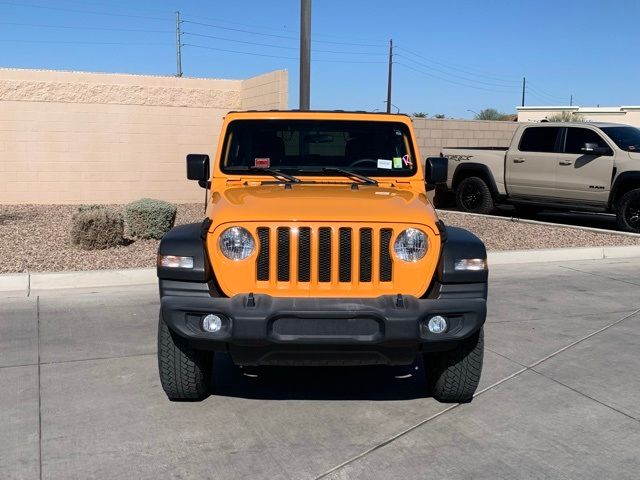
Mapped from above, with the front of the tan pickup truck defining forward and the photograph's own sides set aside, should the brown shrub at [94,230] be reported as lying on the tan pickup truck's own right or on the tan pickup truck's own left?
on the tan pickup truck's own right

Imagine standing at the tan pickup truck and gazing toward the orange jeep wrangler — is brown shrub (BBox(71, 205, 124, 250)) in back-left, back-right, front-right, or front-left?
front-right

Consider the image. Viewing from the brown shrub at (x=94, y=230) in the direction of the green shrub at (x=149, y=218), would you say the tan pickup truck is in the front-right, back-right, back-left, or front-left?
front-right

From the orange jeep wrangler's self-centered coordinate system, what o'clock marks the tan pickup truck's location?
The tan pickup truck is roughly at 7 o'clock from the orange jeep wrangler.

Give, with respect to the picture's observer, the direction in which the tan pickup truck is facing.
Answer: facing the viewer and to the right of the viewer

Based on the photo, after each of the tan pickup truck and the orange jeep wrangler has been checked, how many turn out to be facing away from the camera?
0

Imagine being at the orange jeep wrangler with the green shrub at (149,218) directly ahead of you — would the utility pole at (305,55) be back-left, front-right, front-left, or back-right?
front-right

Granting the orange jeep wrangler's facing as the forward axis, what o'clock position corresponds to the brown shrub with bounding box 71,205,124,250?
The brown shrub is roughly at 5 o'clock from the orange jeep wrangler.

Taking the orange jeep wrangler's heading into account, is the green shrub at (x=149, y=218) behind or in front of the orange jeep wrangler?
behind

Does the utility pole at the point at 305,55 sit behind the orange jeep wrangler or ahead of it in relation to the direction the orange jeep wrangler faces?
behind

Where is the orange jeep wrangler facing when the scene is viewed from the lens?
facing the viewer
